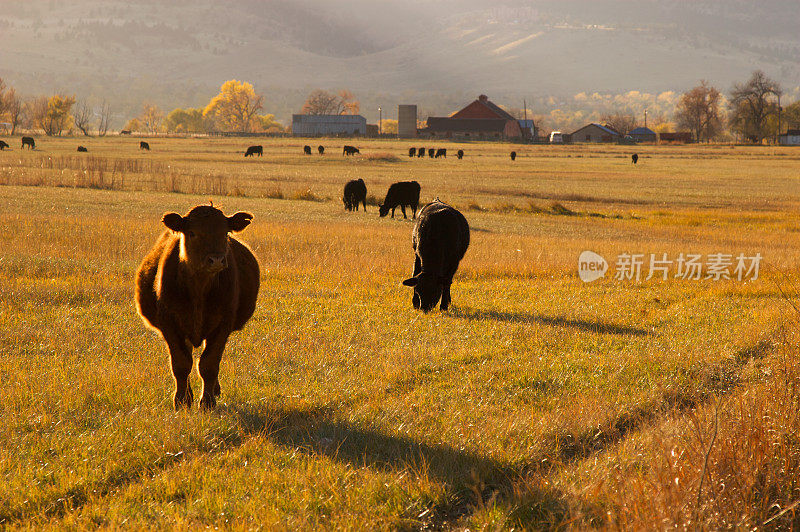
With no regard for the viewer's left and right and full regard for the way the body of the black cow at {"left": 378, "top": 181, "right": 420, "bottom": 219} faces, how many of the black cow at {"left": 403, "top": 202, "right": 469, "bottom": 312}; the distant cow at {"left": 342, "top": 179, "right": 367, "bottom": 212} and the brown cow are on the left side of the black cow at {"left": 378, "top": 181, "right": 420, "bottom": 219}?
2

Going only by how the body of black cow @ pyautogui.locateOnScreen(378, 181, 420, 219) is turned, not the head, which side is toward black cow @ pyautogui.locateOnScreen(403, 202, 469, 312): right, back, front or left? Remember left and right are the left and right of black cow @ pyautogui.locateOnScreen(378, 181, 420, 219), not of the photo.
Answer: left

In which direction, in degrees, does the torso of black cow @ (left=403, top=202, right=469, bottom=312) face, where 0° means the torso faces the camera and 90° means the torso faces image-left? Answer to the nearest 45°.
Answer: approximately 0°

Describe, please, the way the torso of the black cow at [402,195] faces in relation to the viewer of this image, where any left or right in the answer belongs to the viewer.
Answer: facing to the left of the viewer

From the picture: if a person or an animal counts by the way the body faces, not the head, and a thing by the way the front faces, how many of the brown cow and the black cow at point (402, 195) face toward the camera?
1

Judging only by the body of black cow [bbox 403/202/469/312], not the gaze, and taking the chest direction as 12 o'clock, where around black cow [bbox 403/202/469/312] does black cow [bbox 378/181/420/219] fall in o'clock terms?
black cow [bbox 378/181/420/219] is roughly at 6 o'clock from black cow [bbox 403/202/469/312].

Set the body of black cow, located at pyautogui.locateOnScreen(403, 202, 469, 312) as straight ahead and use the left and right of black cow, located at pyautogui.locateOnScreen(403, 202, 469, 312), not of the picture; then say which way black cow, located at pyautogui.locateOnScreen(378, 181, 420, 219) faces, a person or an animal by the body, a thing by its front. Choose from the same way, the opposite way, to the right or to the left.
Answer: to the right

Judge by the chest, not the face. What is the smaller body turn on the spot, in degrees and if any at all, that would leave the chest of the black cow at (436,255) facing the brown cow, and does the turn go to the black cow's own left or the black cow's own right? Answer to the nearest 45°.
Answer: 0° — it already faces it

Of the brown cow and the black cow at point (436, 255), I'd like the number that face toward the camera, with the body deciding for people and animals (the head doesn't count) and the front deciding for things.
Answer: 2

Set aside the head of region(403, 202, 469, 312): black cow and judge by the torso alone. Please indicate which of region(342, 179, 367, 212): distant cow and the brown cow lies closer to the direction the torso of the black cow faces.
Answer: the brown cow
